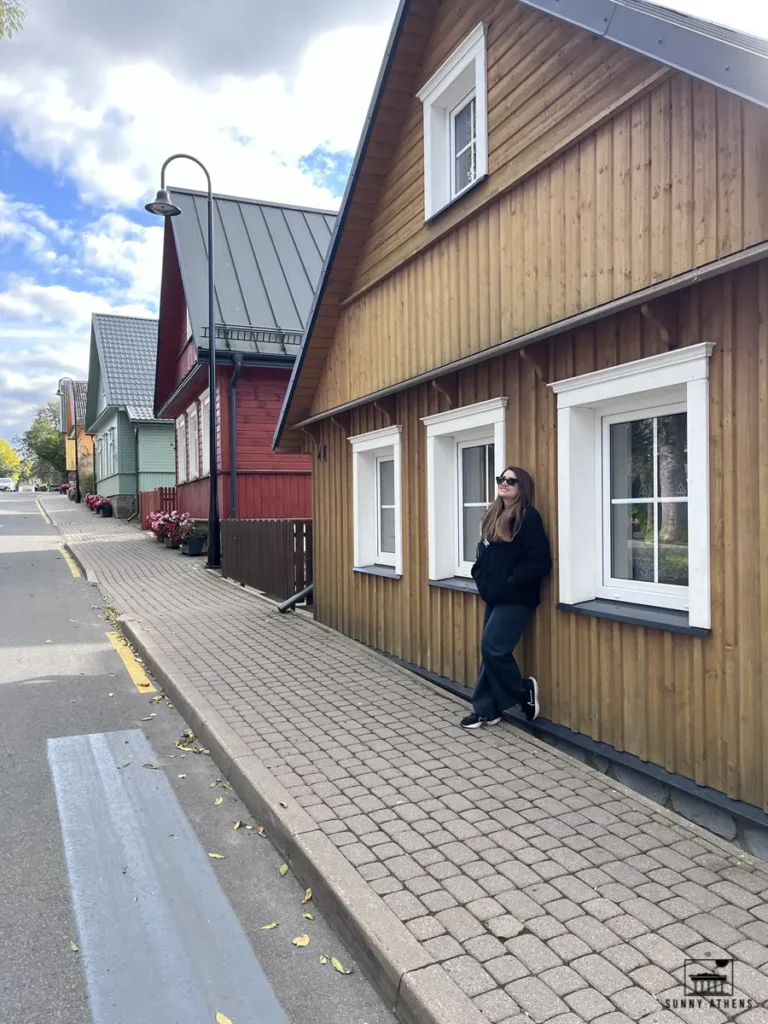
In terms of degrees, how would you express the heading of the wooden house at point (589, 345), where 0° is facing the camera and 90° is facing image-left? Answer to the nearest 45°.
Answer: approximately 45°

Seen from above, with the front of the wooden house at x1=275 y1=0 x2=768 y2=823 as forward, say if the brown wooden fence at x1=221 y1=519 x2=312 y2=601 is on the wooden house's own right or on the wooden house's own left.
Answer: on the wooden house's own right

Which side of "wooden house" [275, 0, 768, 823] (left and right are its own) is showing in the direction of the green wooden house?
right

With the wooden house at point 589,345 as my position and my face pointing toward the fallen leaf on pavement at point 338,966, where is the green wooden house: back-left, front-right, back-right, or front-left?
back-right

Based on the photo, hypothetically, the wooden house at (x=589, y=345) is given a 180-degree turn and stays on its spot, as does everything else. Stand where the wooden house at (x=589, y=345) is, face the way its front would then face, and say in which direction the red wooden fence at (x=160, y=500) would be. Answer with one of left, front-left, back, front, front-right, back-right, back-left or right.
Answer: left

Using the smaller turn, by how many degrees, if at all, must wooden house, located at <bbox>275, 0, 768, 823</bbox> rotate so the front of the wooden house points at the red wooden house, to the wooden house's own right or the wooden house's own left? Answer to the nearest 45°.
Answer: approximately 90° to the wooden house's own right

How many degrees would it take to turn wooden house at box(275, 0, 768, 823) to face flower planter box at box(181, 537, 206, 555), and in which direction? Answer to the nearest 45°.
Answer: approximately 90° to its right

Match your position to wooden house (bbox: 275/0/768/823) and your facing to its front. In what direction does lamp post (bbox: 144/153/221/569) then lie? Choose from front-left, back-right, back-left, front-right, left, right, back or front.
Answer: right

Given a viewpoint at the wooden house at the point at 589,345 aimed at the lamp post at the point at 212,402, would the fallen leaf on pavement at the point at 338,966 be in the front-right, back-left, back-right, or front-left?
back-left
